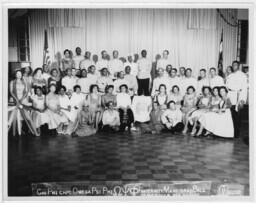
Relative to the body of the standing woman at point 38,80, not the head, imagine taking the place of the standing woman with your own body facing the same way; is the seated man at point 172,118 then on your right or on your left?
on your left

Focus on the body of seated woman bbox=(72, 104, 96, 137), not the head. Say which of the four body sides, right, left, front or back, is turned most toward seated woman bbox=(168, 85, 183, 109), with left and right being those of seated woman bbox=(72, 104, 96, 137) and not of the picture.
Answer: left

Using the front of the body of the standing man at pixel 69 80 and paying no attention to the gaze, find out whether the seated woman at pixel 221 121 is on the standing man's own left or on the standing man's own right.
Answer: on the standing man's own left

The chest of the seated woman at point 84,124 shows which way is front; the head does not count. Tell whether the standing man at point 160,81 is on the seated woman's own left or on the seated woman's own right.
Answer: on the seated woman's own left

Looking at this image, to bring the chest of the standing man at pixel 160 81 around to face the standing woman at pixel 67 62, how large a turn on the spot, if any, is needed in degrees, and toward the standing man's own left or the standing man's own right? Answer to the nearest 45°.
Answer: approximately 90° to the standing man's own right

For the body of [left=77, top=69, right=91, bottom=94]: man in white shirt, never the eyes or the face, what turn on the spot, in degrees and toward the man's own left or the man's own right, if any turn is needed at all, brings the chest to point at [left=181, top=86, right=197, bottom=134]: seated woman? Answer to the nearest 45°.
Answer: approximately 90° to the man's own left

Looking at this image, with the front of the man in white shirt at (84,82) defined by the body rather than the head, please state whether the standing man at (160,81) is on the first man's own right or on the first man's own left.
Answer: on the first man's own left

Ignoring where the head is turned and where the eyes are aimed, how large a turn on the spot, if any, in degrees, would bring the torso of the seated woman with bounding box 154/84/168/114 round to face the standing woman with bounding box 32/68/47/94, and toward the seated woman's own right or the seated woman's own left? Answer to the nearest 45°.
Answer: approximately 90° to the seated woman's own right

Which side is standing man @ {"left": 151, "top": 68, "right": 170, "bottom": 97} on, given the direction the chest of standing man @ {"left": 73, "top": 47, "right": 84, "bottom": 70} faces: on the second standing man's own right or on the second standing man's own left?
on the second standing man's own left
